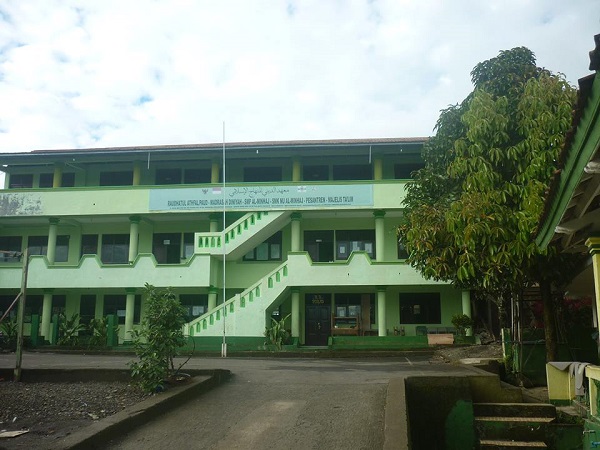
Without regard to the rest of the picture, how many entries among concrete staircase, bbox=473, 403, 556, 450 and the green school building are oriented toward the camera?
2

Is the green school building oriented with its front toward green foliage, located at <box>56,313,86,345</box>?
no

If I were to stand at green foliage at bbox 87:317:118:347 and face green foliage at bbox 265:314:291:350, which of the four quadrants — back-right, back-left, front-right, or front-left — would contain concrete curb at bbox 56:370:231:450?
front-right

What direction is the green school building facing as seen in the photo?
toward the camera

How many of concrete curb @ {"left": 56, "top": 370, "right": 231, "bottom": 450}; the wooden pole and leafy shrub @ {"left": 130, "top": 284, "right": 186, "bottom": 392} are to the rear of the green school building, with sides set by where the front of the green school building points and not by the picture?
0

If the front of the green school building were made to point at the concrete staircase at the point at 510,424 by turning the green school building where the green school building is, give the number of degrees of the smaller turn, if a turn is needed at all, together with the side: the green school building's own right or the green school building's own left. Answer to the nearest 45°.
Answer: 0° — it already faces it

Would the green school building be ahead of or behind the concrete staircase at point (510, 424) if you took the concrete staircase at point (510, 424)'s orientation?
behind

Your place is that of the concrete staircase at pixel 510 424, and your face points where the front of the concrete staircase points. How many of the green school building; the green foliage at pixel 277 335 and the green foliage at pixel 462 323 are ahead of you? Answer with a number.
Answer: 0

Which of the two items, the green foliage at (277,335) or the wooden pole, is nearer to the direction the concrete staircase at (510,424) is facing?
the wooden pole

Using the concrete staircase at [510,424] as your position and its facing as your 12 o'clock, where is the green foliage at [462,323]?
The green foliage is roughly at 6 o'clock from the concrete staircase.

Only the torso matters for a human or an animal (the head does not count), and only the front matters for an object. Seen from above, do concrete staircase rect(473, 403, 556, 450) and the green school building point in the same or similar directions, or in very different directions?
same or similar directions

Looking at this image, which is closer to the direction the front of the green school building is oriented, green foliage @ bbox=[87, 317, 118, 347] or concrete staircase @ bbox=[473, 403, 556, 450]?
the concrete staircase

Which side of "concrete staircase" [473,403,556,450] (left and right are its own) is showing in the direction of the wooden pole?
right

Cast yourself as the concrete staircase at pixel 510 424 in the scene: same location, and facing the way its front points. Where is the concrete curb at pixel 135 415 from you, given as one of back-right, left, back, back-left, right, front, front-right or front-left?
front-right
